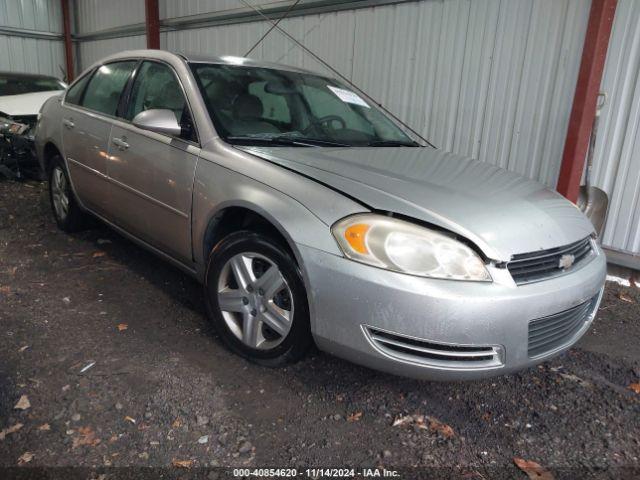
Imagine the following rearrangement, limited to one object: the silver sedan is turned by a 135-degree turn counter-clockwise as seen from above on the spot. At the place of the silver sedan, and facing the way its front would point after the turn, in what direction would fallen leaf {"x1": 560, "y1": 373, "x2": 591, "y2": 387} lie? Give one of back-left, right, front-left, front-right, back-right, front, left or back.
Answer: right

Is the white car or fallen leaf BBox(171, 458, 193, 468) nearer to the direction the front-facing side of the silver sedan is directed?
the fallen leaf

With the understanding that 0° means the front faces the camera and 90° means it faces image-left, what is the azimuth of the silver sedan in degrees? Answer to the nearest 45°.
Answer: approximately 315°

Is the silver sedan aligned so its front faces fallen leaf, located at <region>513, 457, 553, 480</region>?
yes

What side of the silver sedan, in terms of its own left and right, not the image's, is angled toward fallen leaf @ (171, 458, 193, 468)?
right

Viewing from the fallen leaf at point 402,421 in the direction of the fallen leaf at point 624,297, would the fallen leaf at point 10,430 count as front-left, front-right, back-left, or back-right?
back-left

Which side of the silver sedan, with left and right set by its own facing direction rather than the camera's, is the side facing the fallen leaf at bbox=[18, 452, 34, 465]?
right

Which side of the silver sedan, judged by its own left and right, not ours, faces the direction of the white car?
back
